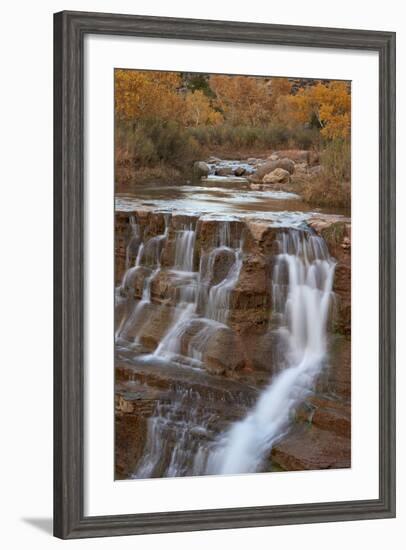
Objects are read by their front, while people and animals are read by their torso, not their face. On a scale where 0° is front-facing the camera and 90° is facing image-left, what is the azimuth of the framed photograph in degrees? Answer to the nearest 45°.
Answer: approximately 315°
